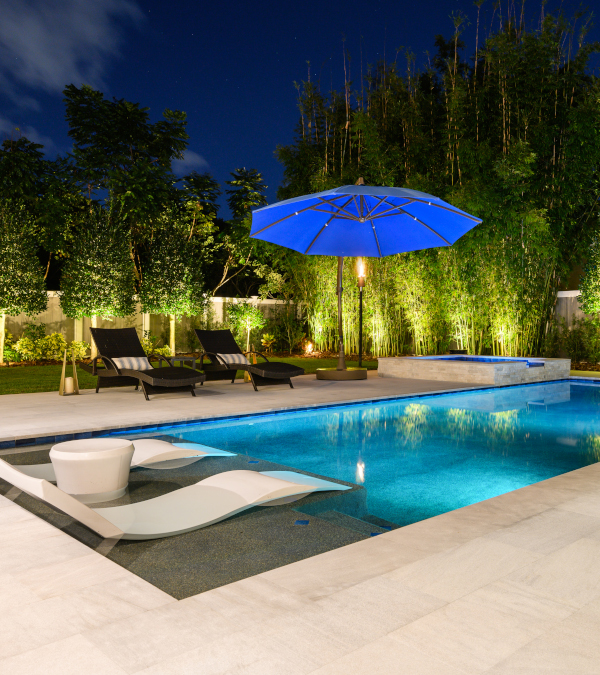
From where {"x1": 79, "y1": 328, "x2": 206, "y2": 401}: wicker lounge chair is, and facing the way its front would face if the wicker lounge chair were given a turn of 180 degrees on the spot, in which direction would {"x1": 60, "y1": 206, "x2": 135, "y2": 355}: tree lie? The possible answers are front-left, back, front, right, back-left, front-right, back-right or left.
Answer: front-right

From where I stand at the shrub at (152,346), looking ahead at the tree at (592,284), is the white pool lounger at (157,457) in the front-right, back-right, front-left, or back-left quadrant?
front-right

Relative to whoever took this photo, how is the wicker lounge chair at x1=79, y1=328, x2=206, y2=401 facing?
facing the viewer and to the right of the viewer

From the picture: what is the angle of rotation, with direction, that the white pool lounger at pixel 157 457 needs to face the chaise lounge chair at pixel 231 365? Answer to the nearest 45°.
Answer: approximately 90° to its left

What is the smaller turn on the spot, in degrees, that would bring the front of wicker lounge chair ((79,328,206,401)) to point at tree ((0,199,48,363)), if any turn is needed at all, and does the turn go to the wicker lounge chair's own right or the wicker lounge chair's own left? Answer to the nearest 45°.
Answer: approximately 180°

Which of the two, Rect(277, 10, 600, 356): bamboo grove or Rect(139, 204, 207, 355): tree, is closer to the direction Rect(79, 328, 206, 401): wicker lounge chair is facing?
the bamboo grove

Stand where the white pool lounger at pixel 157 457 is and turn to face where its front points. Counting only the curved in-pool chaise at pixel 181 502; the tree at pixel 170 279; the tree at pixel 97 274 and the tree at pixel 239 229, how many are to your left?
3

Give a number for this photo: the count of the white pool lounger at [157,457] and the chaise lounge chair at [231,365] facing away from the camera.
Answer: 0

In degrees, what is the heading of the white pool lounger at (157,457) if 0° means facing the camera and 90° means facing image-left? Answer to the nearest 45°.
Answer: approximately 270°

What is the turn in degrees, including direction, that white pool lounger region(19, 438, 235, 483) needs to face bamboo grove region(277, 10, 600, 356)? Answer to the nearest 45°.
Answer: approximately 45° to its left

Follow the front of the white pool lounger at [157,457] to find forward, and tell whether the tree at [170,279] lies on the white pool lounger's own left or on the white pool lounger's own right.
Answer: on the white pool lounger's own left

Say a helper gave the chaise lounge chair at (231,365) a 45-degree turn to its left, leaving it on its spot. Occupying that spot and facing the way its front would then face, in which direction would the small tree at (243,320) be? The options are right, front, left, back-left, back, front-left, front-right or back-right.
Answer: left

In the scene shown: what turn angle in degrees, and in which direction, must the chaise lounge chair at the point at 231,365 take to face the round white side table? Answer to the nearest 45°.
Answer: approximately 45° to its right

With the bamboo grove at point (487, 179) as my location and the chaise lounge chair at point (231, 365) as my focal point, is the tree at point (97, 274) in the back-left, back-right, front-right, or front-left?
front-right

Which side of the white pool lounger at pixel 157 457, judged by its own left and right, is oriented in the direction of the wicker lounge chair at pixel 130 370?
left

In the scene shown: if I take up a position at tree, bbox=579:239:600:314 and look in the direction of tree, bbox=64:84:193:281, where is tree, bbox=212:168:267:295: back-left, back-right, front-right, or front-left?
front-right
